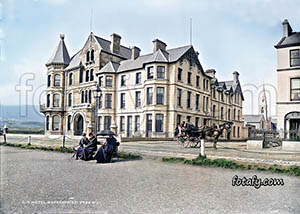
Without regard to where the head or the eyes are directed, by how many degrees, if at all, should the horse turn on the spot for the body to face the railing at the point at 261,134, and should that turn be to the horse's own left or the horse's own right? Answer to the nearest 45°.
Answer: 0° — it already faces it

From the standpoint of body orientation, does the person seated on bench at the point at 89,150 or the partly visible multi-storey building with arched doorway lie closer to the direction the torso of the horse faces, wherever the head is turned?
the partly visible multi-storey building with arched doorway

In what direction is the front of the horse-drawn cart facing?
to the viewer's right

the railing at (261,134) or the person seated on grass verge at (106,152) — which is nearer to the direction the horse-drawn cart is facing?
the railing

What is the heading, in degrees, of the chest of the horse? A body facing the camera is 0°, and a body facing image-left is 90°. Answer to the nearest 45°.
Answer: approximately 270°

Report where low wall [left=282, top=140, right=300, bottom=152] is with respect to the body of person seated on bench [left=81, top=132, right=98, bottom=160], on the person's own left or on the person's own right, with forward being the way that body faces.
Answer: on the person's own left

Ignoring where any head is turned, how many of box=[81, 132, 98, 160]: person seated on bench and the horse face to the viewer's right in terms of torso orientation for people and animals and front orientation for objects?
1

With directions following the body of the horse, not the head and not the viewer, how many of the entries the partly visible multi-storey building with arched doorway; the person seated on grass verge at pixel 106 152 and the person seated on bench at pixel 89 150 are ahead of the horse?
1

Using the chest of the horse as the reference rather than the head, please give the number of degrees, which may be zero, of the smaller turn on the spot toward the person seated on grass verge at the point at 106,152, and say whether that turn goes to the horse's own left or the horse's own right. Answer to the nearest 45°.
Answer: approximately 135° to the horse's own right

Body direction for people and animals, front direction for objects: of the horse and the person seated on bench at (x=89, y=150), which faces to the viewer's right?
the horse

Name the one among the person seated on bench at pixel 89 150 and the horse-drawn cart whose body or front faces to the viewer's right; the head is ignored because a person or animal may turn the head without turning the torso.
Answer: the horse-drawn cart
